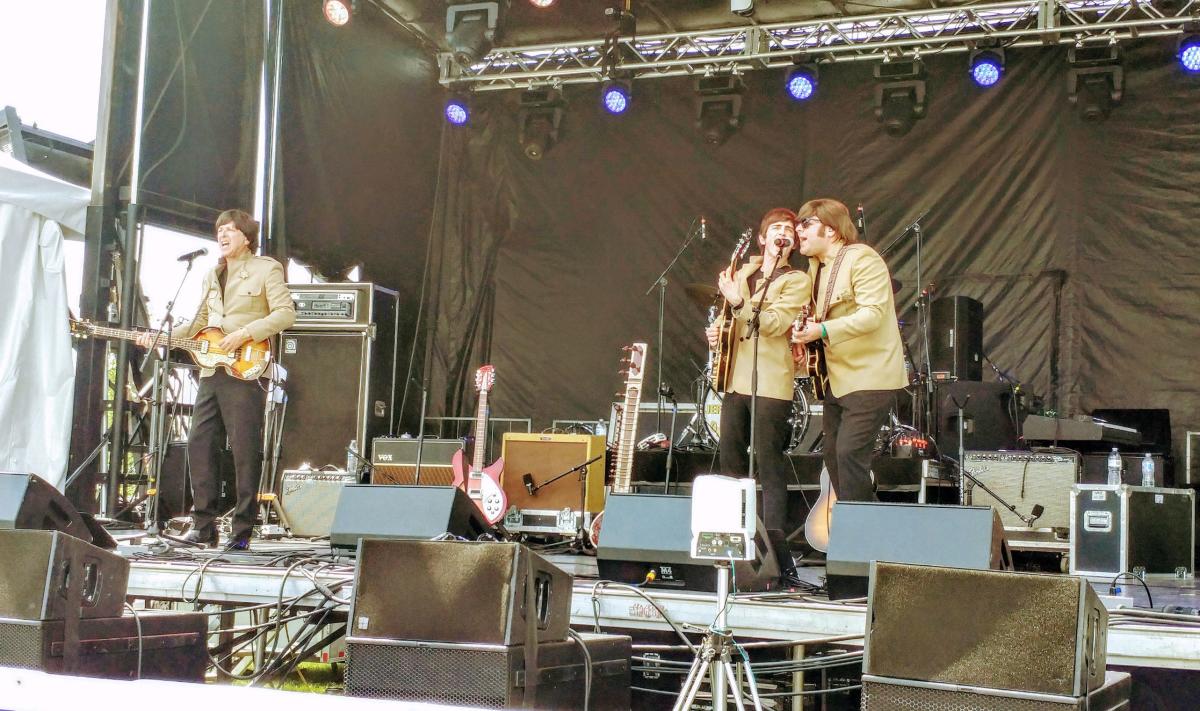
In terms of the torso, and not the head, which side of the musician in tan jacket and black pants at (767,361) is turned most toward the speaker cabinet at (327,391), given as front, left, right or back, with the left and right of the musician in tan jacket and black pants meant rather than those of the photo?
right

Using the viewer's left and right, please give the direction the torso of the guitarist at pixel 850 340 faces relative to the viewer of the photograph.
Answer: facing to the left of the viewer

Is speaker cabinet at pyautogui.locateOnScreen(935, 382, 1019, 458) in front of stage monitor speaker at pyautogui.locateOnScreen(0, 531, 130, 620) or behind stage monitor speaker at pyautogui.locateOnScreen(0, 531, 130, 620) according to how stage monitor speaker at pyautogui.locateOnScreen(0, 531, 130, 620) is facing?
behind

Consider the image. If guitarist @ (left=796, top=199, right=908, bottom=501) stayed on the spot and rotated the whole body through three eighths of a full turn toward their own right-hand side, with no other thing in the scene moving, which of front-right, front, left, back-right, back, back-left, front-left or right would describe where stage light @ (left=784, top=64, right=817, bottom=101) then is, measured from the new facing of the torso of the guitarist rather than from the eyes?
front-left

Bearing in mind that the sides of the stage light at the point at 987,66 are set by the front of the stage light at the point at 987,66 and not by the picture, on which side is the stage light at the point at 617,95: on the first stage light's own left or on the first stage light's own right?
on the first stage light's own right

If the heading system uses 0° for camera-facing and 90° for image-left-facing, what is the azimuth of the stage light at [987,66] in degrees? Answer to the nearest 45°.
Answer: approximately 0°

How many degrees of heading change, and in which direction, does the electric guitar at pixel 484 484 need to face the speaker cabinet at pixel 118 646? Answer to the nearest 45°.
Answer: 0° — it already faces it

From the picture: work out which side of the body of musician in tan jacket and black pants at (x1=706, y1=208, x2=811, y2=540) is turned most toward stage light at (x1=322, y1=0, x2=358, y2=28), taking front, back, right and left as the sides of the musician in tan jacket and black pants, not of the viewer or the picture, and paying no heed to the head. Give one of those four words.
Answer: right
